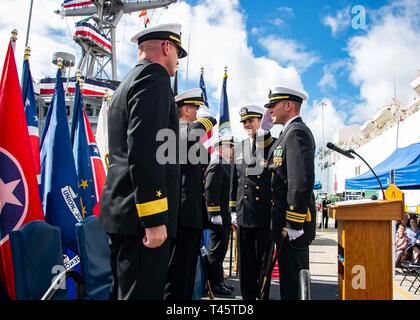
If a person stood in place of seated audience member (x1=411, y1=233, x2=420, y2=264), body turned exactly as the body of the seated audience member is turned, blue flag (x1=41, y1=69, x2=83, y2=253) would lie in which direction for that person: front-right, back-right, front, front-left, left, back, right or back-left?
front

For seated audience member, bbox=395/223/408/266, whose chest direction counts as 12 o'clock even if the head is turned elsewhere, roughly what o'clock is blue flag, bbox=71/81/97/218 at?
The blue flag is roughly at 12 o'clock from the seated audience member.

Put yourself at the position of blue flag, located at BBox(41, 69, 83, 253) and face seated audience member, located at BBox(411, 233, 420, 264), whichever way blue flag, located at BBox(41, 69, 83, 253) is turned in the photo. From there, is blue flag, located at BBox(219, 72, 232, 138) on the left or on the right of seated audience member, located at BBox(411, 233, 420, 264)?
left

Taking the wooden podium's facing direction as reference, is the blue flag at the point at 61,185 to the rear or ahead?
to the rear

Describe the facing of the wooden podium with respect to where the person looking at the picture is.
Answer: facing to the right of the viewer

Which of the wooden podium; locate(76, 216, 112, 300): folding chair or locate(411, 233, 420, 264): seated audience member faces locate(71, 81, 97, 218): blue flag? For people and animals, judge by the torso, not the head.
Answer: the seated audience member

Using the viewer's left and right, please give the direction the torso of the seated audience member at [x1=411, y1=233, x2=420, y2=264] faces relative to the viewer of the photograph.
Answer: facing the viewer and to the left of the viewer

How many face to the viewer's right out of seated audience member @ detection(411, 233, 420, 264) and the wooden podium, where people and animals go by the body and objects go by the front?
1

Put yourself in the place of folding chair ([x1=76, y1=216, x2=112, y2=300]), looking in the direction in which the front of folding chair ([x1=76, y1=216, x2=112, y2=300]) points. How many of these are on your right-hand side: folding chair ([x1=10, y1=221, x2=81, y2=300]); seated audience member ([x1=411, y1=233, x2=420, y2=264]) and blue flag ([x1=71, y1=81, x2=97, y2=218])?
1

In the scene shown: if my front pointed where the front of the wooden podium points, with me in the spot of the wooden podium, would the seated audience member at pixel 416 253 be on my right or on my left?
on my left

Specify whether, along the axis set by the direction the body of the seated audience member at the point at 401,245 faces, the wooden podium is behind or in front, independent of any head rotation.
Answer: in front
